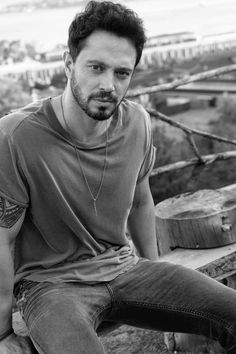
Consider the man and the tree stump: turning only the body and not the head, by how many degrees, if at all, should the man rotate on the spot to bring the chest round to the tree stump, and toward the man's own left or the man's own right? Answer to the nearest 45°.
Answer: approximately 90° to the man's own left

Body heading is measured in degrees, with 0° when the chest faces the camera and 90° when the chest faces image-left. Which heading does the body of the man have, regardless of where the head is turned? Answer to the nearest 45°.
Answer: approximately 315°
